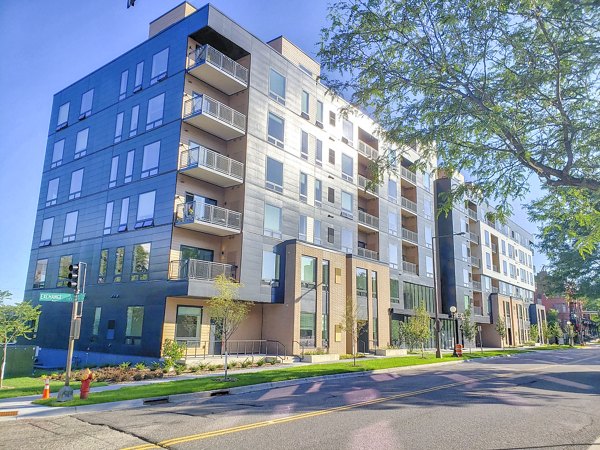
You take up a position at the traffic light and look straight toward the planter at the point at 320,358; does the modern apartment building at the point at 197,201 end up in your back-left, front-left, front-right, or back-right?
front-left

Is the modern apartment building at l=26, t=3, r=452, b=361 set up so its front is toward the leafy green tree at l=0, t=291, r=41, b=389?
no

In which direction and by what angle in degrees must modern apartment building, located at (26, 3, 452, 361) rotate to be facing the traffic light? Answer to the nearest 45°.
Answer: approximately 45° to its right

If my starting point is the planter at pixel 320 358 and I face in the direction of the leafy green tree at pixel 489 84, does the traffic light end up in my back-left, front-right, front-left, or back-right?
front-right

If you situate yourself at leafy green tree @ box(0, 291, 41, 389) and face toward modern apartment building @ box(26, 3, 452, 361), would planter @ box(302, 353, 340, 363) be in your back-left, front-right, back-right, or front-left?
front-right

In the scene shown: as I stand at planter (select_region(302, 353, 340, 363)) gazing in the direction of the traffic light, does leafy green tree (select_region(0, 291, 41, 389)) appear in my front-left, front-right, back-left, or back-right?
front-right

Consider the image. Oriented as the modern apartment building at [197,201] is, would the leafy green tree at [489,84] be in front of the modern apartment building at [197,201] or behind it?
in front

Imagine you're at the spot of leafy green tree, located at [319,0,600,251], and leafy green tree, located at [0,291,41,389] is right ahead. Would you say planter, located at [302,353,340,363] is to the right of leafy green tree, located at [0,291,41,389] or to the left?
right
